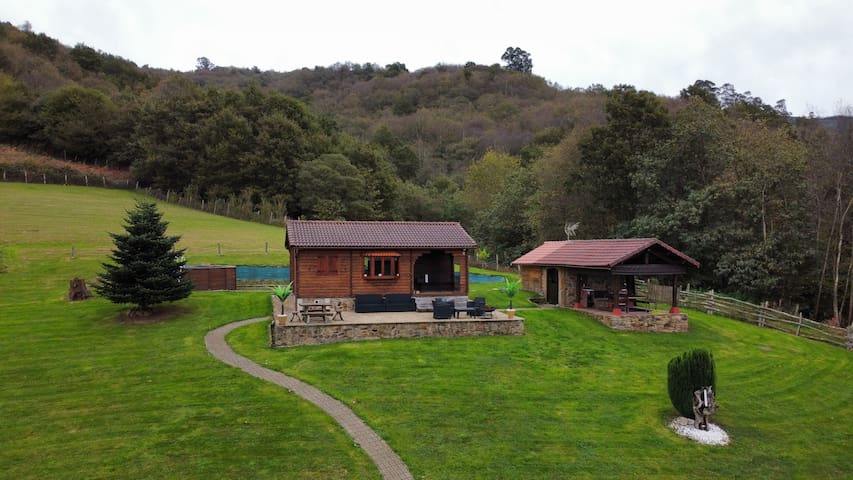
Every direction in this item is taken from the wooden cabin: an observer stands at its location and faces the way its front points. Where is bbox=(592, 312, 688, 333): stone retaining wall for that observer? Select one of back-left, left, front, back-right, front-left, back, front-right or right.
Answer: left

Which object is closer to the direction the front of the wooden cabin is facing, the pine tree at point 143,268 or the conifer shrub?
the conifer shrub

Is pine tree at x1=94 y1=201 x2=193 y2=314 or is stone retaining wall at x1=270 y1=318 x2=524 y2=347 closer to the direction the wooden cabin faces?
the stone retaining wall

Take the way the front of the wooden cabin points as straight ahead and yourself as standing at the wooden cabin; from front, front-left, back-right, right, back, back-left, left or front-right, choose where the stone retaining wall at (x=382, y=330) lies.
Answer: front

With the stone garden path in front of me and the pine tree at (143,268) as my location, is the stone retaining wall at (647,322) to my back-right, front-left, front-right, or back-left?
front-left

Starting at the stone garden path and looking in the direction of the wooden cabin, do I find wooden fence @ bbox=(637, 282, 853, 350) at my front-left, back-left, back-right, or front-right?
front-right

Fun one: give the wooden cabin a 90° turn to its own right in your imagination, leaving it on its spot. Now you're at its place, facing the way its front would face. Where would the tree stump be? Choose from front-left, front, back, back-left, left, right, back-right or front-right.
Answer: front

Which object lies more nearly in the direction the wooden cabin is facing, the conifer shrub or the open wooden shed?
the conifer shrub

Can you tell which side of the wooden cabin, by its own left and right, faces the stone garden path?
front

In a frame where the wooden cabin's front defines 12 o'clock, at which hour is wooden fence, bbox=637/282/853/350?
The wooden fence is roughly at 9 o'clock from the wooden cabin.

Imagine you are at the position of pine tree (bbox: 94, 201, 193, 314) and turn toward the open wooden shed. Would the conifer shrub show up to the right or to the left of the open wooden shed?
right

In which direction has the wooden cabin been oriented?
toward the camera

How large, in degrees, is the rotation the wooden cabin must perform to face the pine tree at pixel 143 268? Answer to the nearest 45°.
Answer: approximately 90° to its right

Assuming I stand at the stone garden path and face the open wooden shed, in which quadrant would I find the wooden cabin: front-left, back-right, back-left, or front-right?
front-left

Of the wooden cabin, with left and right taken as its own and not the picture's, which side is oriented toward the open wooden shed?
left

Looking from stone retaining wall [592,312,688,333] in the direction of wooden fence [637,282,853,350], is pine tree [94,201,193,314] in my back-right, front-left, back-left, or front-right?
back-left
